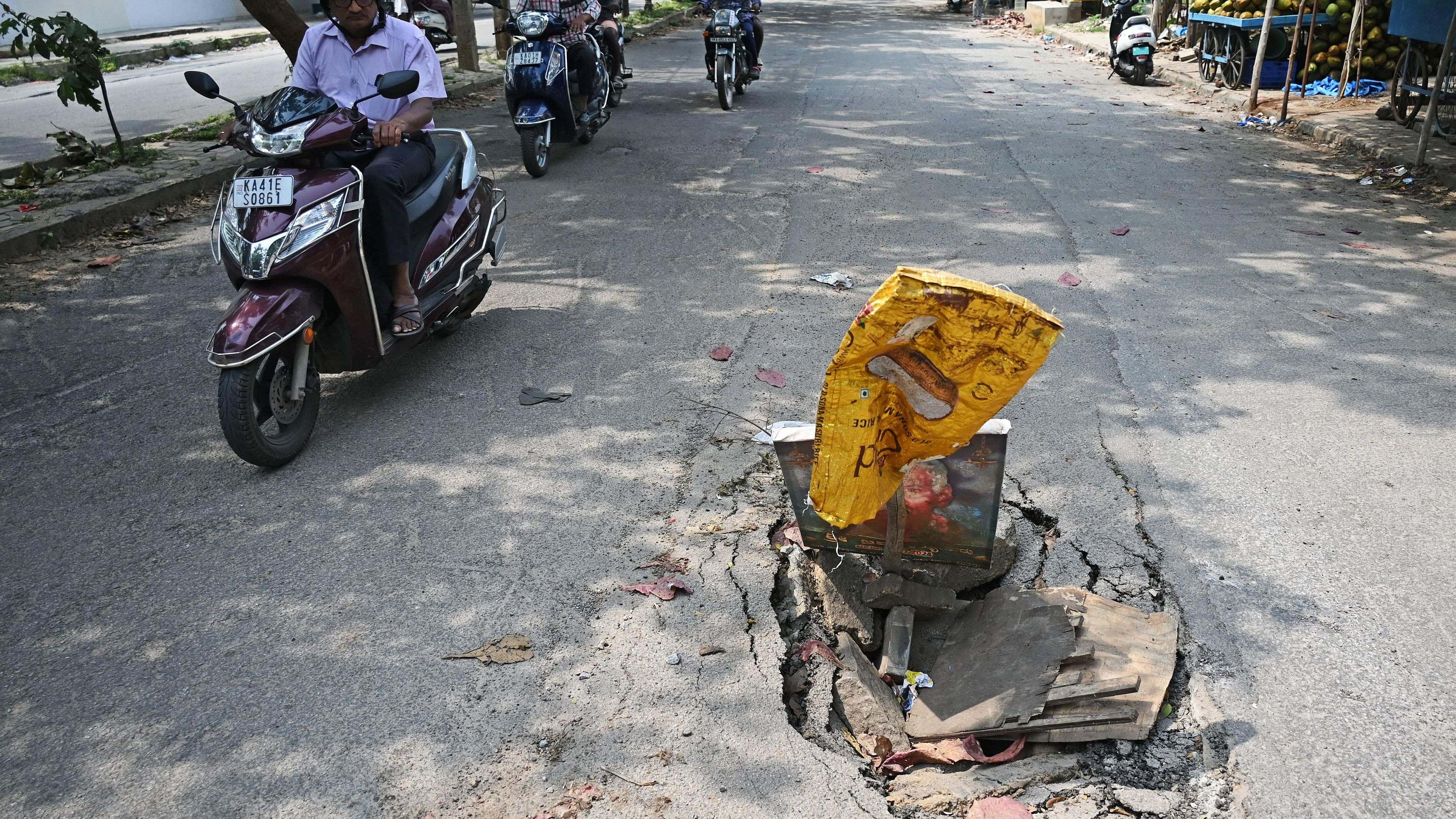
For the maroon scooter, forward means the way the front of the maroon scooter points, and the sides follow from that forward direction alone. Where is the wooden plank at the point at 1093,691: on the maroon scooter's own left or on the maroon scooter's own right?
on the maroon scooter's own left

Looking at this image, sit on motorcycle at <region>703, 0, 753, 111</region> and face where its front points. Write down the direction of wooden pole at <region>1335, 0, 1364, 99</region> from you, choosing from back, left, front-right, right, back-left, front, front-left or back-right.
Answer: left

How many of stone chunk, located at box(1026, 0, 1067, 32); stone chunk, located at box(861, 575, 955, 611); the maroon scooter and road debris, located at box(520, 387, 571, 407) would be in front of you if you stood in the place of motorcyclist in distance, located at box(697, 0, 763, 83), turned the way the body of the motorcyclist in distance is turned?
3

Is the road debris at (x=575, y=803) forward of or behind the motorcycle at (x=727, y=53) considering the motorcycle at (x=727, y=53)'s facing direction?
forward

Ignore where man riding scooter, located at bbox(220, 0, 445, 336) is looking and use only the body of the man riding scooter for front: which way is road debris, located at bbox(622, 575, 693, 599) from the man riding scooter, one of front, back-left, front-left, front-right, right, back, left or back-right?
front-left

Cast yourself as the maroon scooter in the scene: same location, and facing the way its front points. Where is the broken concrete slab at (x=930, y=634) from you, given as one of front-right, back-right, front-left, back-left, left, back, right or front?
left

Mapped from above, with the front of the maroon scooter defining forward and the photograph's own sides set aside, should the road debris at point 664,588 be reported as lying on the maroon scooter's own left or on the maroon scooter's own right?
on the maroon scooter's own left

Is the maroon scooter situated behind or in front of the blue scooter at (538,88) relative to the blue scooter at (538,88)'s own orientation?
in front

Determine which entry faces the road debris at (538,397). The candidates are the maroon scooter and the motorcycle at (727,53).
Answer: the motorcycle

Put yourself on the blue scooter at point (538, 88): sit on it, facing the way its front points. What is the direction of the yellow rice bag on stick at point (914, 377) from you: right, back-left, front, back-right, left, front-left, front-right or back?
front-left

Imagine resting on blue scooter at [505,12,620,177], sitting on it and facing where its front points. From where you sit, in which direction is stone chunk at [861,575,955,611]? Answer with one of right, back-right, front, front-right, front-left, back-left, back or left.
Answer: front-left

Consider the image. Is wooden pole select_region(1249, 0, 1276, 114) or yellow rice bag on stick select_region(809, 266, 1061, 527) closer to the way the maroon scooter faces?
the yellow rice bag on stick

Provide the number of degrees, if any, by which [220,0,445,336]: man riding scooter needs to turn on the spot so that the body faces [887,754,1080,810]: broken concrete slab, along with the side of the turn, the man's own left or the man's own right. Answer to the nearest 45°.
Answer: approximately 45° to the man's own left

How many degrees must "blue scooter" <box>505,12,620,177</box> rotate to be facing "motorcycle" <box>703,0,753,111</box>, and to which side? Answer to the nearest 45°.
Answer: approximately 180°

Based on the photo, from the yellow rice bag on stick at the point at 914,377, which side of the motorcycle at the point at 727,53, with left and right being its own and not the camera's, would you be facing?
front
